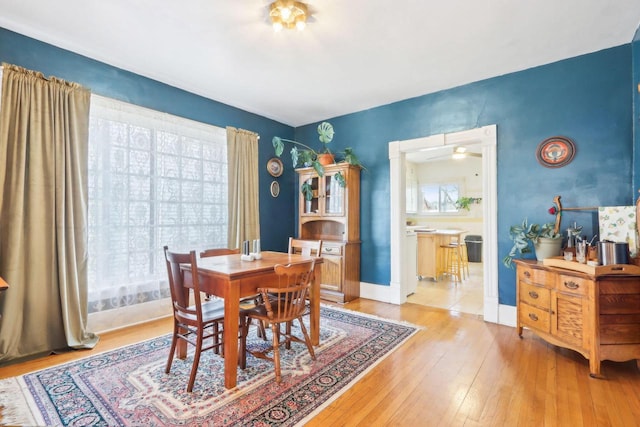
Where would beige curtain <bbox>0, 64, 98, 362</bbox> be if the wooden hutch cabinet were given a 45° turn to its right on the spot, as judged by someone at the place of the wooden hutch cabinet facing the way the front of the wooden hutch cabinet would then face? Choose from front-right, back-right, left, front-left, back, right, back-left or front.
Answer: front-left

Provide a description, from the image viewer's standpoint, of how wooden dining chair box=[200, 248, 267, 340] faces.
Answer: facing the viewer and to the right of the viewer

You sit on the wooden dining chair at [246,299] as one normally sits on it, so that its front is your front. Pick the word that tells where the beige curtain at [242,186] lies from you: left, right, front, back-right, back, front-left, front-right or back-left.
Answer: back-left

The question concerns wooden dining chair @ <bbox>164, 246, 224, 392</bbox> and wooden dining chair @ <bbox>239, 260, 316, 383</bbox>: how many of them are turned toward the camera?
0

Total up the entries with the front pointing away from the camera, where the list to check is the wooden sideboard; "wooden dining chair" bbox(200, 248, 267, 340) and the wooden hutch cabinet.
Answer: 0

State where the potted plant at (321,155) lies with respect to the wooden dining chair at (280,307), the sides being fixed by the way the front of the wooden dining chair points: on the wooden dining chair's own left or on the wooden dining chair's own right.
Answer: on the wooden dining chair's own right

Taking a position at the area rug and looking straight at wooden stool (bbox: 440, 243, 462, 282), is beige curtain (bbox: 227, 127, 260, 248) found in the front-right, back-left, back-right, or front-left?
front-left

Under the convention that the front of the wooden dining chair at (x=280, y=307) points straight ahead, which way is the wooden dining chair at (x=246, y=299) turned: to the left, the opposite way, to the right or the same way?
the opposite way

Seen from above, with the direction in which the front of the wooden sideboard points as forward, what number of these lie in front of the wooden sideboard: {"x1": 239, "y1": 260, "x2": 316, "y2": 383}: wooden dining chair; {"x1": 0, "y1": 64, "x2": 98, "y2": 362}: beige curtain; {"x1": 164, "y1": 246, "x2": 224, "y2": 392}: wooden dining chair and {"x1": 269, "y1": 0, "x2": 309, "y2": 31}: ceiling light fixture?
4

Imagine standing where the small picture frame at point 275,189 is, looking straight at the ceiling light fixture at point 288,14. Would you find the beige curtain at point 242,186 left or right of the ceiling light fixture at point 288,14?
right

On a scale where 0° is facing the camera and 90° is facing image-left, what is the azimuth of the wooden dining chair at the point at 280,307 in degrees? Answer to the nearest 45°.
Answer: approximately 135°

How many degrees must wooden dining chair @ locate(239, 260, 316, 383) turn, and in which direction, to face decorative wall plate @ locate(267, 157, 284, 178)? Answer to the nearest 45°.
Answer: approximately 45° to its right

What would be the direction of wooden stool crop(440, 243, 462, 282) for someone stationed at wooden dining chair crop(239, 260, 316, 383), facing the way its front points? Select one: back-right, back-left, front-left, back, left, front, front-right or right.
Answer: right

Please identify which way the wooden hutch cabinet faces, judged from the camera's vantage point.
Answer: facing the viewer and to the left of the viewer

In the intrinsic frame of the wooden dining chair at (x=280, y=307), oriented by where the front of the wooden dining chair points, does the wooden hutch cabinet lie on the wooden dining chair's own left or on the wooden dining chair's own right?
on the wooden dining chair's own right

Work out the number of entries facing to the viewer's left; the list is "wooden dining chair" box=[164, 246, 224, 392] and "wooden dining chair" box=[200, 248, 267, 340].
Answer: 0
